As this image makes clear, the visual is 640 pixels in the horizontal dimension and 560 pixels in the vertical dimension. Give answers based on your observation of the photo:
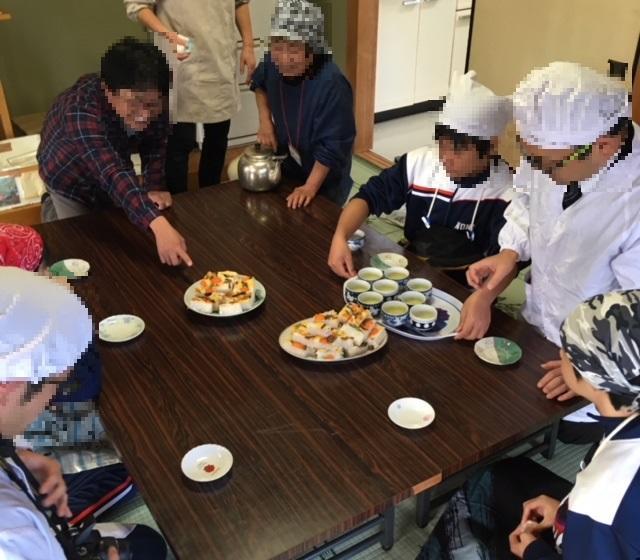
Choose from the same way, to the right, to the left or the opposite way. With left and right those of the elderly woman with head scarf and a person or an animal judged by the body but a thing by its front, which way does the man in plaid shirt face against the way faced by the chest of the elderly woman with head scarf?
to the left

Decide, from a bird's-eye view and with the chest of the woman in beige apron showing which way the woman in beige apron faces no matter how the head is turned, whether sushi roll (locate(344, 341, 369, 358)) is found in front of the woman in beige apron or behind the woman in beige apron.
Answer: in front

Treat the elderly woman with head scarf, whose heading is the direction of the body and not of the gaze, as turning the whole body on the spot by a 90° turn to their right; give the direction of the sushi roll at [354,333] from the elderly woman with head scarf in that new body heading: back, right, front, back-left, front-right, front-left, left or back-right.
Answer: back-left

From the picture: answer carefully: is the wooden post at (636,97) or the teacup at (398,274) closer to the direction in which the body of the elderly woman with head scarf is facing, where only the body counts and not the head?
the teacup

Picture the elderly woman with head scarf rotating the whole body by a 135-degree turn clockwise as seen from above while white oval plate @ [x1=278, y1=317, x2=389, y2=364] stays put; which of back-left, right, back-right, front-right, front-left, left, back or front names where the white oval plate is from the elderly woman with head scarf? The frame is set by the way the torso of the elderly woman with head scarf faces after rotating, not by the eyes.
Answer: back

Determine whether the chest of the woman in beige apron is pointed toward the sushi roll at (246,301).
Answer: yes

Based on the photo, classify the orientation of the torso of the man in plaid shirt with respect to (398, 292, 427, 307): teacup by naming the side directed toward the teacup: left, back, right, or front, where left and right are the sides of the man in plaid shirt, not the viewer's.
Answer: front

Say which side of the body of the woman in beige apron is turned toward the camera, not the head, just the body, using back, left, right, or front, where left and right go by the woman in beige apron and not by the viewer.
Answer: front

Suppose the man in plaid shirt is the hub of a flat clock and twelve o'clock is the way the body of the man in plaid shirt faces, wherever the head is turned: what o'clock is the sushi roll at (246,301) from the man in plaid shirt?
The sushi roll is roughly at 1 o'clock from the man in plaid shirt.

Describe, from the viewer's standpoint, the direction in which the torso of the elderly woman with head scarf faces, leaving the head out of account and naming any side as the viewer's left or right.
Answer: facing the viewer and to the left of the viewer

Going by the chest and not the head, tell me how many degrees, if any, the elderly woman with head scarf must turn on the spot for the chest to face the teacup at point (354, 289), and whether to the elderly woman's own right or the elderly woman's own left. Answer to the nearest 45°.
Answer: approximately 45° to the elderly woman's own left

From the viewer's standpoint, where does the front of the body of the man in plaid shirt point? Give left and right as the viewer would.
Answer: facing the viewer and to the right of the viewer

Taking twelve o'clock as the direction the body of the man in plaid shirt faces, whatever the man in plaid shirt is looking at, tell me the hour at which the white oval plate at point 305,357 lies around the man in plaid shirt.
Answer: The white oval plate is roughly at 1 o'clock from the man in plaid shirt.

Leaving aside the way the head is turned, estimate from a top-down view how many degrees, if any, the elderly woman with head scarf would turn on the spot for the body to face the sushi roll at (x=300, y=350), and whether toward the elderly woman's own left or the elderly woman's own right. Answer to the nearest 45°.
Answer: approximately 45° to the elderly woman's own left

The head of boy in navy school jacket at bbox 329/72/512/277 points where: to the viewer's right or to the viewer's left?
to the viewer's left

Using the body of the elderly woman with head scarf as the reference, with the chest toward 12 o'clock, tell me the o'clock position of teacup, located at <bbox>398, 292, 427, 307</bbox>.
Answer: The teacup is roughly at 10 o'clock from the elderly woman with head scarf.

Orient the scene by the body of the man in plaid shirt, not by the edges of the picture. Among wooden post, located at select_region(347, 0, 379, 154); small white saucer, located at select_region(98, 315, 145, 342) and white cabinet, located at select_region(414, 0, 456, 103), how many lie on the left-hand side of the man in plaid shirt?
2
